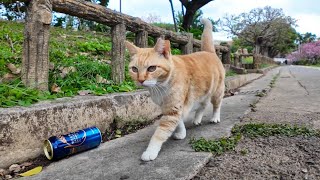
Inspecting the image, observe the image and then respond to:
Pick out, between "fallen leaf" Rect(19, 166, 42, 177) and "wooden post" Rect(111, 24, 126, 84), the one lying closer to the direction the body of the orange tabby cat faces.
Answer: the fallen leaf

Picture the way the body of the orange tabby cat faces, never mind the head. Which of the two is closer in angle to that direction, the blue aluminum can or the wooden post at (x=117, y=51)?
the blue aluminum can

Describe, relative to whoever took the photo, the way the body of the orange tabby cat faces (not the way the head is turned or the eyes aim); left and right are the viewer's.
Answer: facing the viewer and to the left of the viewer

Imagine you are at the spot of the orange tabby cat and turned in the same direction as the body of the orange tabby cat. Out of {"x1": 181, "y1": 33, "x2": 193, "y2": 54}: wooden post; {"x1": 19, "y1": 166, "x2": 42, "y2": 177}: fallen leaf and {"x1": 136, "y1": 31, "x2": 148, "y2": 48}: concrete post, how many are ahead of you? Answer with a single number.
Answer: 1

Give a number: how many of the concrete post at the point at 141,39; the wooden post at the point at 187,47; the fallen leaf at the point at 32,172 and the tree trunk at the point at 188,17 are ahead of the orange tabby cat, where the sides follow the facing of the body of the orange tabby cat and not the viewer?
1

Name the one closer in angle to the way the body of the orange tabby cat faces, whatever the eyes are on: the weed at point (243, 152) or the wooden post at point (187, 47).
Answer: the weed

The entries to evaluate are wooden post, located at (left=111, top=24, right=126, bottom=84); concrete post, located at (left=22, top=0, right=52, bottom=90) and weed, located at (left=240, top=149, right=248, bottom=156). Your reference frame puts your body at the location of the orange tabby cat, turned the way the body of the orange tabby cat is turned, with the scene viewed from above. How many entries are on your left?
1

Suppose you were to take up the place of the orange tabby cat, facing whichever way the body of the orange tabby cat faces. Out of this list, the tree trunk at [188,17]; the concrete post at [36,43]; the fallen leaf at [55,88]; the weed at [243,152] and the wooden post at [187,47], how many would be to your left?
1

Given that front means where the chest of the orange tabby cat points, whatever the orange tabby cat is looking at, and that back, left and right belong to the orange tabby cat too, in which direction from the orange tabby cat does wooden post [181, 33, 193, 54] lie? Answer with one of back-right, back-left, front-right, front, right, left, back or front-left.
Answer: back-right

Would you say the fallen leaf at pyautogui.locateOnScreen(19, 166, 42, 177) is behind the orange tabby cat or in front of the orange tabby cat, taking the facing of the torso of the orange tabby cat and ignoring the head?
in front

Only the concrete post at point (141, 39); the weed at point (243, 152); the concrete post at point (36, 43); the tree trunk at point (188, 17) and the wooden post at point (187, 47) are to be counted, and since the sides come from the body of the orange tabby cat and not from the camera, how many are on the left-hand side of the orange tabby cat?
1

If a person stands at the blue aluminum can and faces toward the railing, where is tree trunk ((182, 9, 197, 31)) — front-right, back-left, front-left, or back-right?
front-right

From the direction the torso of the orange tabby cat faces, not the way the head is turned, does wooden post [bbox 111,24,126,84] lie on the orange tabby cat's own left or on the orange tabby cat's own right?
on the orange tabby cat's own right

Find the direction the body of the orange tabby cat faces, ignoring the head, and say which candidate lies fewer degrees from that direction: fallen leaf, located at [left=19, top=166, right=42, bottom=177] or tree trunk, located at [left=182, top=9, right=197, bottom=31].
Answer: the fallen leaf
